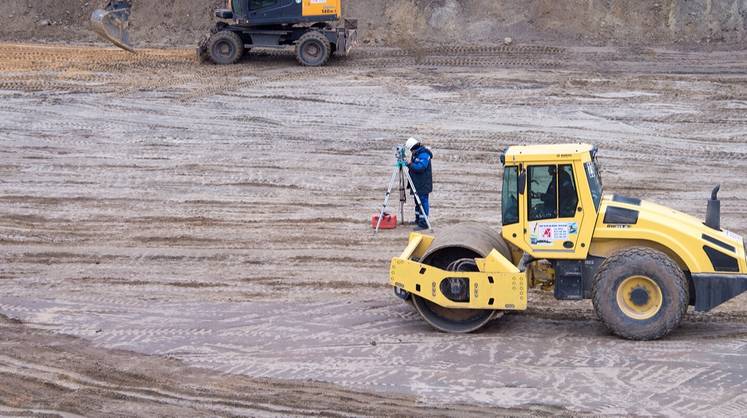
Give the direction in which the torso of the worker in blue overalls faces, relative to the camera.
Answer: to the viewer's left

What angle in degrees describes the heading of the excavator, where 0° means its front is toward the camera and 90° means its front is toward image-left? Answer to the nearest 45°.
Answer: approximately 90°

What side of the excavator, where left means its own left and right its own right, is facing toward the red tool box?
left

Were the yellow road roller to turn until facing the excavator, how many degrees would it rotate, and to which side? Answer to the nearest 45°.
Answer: approximately 45° to its right

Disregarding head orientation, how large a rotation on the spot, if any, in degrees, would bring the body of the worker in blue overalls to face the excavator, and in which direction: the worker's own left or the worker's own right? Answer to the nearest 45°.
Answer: approximately 90° to the worker's own right

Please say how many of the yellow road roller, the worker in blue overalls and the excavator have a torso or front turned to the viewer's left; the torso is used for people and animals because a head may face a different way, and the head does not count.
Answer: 3

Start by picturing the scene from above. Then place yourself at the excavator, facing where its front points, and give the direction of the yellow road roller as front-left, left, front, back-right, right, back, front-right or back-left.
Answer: left

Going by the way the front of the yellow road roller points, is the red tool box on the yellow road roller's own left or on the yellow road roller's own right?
on the yellow road roller's own right

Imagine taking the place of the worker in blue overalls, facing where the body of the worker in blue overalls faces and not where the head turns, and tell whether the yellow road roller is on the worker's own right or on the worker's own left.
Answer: on the worker's own left

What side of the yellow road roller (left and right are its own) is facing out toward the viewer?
left
